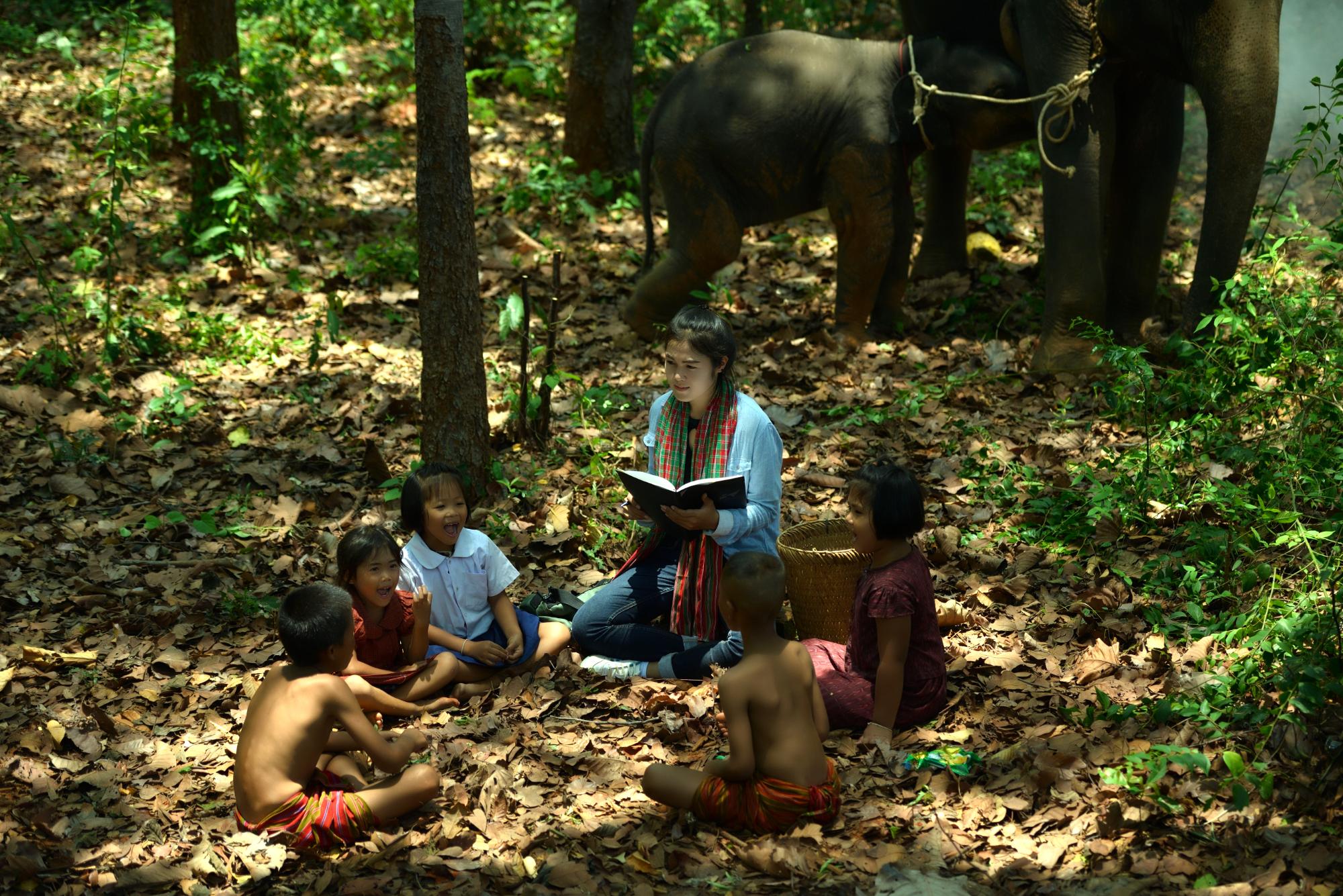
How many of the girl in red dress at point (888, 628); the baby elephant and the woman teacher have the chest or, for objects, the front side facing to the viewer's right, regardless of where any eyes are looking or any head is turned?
1

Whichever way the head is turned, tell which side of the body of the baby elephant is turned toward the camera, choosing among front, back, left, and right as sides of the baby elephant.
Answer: right

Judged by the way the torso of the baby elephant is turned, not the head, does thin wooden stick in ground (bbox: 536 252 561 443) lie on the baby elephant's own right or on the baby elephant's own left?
on the baby elephant's own right

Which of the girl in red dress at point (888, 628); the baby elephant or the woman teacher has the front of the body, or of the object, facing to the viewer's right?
the baby elephant

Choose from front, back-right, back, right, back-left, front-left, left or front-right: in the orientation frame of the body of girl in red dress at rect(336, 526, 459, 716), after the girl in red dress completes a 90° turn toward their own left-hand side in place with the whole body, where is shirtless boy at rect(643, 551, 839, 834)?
right

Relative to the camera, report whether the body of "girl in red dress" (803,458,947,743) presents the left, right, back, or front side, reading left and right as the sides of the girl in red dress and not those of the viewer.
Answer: left

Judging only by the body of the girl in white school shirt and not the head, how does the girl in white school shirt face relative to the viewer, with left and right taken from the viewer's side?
facing the viewer and to the right of the viewer

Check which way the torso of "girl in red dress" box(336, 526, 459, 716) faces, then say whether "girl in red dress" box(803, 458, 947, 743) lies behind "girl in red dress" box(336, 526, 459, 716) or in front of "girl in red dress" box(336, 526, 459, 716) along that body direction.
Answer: in front

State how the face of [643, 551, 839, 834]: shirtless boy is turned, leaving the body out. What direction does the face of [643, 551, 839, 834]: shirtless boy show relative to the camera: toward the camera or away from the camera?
away from the camera

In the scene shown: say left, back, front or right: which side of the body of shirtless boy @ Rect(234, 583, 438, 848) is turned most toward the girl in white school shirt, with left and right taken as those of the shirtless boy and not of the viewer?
front

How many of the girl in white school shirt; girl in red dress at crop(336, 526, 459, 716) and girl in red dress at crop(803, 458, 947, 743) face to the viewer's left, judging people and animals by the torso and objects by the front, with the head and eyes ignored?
1

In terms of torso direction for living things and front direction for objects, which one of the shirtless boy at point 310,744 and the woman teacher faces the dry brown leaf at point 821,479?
the shirtless boy
